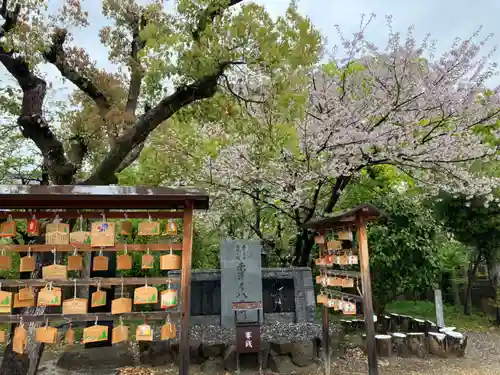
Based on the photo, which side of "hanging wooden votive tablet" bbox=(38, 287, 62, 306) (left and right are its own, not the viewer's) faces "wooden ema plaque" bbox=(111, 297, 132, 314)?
left

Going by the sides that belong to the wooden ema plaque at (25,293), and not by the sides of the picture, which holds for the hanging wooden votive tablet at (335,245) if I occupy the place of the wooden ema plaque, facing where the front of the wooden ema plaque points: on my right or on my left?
on my left

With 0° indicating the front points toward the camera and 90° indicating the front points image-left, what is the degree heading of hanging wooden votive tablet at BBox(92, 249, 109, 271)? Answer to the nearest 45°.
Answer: approximately 0°

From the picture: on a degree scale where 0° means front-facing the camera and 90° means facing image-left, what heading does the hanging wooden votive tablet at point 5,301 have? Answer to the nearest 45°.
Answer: approximately 0°

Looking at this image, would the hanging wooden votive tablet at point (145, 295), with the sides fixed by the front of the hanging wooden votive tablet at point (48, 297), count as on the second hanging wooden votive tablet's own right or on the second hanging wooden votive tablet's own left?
on the second hanging wooden votive tablet's own left

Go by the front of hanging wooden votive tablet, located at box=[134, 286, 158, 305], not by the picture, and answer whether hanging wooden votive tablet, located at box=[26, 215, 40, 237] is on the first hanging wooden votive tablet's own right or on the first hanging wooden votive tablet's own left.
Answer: on the first hanging wooden votive tablet's own right

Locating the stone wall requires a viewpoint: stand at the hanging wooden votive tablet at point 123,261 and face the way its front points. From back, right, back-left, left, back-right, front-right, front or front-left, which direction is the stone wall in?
back-left
